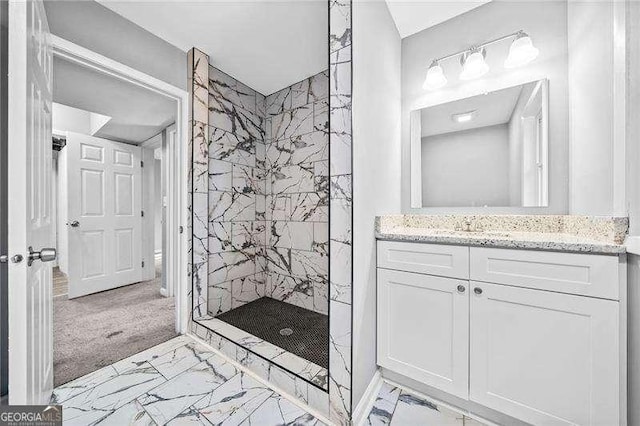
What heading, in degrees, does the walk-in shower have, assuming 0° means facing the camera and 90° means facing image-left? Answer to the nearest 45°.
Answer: approximately 45°

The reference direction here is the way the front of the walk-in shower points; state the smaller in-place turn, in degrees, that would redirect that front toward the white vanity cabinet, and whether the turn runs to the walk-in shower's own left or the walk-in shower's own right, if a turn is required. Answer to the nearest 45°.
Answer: approximately 90° to the walk-in shower's own left

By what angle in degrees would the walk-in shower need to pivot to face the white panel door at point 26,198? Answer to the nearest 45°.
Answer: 0° — it already faces it

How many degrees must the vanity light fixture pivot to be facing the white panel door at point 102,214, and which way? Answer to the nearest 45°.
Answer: approximately 45° to its right

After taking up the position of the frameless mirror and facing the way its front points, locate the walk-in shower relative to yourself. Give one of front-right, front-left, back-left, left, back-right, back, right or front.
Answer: front-right

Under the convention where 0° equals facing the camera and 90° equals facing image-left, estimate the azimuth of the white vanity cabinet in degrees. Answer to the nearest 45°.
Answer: approximately 45°

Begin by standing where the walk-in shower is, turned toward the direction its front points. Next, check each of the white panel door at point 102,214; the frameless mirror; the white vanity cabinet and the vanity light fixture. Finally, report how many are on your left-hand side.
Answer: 3

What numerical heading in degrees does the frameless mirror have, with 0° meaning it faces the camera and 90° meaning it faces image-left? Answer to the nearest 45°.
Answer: approximately 45°

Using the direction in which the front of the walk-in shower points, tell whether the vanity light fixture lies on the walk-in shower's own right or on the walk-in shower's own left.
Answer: on the walk-in shower's own left

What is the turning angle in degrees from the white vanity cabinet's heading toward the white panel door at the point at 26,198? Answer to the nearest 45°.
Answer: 0° — it already faces it
